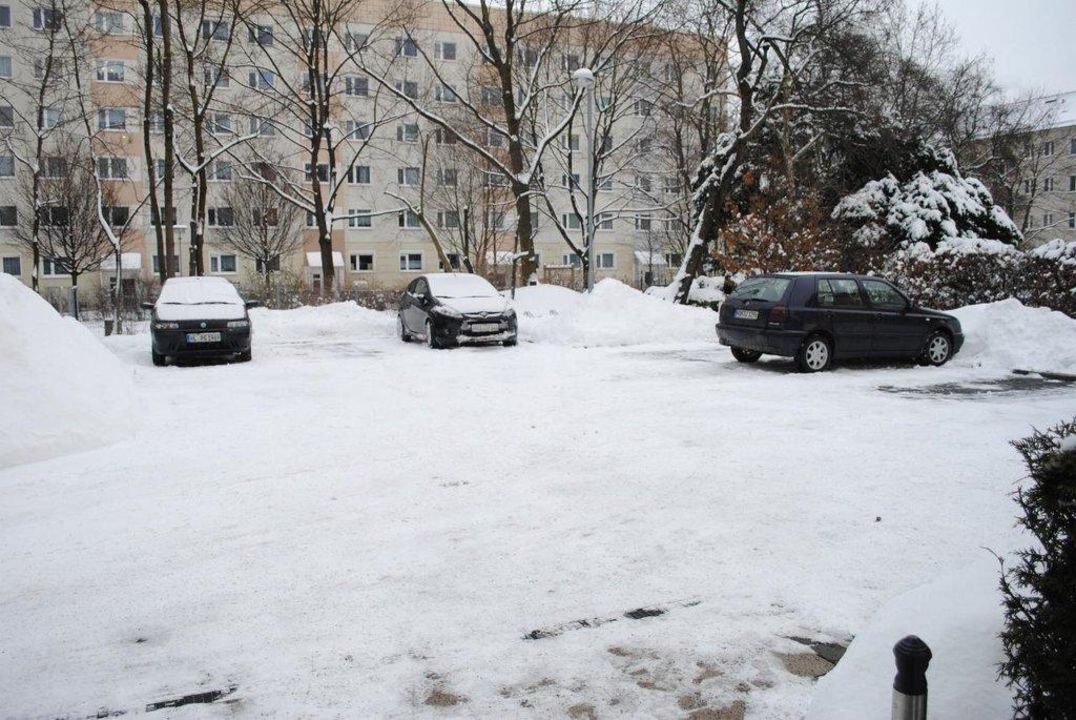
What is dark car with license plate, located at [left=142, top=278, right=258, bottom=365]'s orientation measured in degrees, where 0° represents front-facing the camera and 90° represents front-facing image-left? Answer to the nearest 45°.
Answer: approximately 0°

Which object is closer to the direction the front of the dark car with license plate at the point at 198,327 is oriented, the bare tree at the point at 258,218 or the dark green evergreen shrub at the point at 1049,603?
the dark green evergreen shrub

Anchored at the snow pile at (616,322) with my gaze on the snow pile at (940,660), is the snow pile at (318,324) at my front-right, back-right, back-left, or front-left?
back-right

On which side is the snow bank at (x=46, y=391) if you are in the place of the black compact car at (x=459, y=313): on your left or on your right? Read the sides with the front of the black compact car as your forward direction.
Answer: on your right

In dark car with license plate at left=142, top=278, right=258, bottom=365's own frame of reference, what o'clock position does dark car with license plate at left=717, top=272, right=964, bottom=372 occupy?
dark car with license plate at left=717, top=272, right=964, bottom=372 is roughly at 10 o'clock from dark car with license plate at left=142, top=278, right=258, bottom=365.

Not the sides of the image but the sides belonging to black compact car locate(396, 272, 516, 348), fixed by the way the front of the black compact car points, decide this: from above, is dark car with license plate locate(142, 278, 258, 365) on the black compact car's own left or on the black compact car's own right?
on the black compact car's own right
